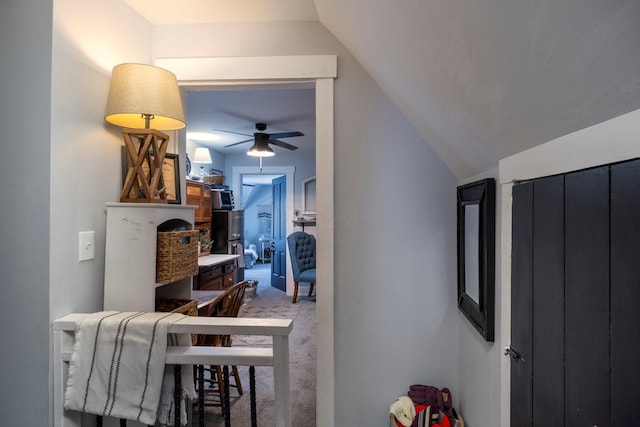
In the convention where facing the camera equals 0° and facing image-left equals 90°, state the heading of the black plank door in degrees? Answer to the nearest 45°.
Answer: approximately 45°

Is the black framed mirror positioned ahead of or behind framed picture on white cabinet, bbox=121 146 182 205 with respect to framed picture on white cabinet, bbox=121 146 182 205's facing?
ahead

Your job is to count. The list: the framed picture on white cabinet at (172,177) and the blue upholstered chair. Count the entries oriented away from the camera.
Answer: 0

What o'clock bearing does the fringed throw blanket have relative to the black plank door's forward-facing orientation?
The fringed throw blanket is roughly at 1 o'clock from the black plank door.

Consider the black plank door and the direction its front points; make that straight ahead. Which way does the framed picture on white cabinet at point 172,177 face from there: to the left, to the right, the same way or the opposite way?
to the left

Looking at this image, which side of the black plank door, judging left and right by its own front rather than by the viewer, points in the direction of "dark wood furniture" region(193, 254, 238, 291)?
right

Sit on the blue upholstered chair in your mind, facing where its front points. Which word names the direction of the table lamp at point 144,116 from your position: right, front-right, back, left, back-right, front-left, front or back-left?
front-right

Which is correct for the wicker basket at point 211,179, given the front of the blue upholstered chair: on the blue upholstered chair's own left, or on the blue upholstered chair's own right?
on the blue upholstered chair's own right

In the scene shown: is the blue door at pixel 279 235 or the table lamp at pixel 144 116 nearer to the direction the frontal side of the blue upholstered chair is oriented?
the table lamp

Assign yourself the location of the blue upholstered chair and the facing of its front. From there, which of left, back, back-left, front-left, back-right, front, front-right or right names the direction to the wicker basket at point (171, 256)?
front-right

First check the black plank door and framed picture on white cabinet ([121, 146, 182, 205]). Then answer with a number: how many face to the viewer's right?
0
